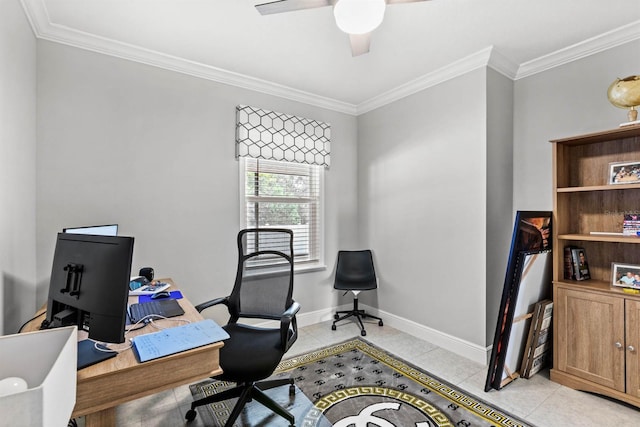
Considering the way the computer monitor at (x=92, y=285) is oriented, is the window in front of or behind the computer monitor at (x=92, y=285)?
in front

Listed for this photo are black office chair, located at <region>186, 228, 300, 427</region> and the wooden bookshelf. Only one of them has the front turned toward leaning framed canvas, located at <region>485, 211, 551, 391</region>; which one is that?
the wooden bookshelf

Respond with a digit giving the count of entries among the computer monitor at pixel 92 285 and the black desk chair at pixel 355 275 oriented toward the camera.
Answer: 1

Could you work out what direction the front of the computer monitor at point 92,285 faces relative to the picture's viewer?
facing away from the viewer and to the right of the viewer

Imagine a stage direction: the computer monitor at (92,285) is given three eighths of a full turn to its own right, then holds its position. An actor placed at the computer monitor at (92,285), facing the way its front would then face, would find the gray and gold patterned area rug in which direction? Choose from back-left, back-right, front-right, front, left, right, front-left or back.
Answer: left

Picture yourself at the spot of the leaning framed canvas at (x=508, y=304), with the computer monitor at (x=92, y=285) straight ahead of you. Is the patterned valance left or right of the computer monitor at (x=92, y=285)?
right

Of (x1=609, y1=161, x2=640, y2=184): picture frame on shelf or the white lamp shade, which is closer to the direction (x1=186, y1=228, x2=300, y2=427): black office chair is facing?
the white lamp shade

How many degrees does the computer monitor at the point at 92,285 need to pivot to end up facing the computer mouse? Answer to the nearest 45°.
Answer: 0° — it already faces it

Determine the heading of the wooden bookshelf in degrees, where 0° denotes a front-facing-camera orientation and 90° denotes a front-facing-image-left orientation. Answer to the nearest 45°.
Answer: approximately 45°
